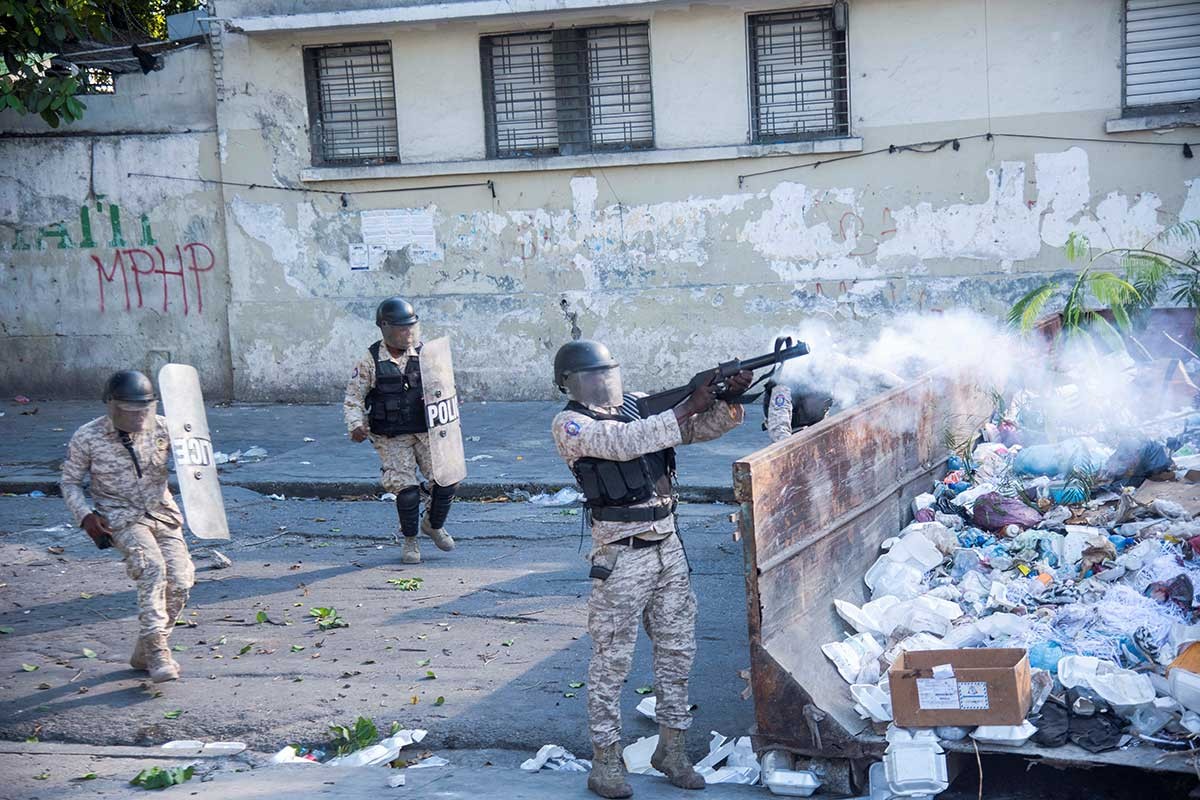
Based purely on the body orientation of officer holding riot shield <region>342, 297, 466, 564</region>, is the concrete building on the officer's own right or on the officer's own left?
on the officer's own left

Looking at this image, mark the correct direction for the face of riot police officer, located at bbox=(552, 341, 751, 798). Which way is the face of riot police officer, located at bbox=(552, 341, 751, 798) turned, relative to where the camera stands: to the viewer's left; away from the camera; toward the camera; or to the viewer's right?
to the viewer's right

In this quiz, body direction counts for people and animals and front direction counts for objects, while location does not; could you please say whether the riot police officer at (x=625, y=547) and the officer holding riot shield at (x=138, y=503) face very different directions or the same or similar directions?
same or similar directions

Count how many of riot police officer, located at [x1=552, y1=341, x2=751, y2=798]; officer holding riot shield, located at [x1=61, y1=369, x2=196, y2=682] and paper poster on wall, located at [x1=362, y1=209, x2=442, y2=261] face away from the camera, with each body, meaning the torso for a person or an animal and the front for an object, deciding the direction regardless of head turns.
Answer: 0

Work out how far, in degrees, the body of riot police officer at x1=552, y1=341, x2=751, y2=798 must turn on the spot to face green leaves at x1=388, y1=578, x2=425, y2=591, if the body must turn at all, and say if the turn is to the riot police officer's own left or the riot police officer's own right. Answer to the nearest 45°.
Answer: approximately 180°

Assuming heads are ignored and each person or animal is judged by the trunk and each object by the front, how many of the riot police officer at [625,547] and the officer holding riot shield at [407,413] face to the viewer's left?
0

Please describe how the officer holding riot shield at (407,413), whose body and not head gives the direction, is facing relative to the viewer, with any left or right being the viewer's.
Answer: facing the viewer and to the right of the viewer

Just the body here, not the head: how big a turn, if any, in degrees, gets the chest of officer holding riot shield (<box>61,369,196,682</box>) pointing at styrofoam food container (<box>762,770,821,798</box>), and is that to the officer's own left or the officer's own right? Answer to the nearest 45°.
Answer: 0° — they already face it

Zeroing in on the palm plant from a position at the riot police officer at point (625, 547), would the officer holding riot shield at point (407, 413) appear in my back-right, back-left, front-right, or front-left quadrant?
front-left

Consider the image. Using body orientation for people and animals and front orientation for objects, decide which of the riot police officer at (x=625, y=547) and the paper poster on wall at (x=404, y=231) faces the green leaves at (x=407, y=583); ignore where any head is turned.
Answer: the paper poster on wall

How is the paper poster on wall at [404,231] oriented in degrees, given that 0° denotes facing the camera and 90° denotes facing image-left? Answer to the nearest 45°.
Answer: approximately 0°

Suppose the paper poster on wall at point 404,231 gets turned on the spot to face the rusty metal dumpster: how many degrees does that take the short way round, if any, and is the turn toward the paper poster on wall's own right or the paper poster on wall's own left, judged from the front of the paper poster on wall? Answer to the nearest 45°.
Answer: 0° — it already faces it

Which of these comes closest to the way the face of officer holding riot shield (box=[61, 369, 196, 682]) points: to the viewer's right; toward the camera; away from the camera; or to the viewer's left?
toward the camera
